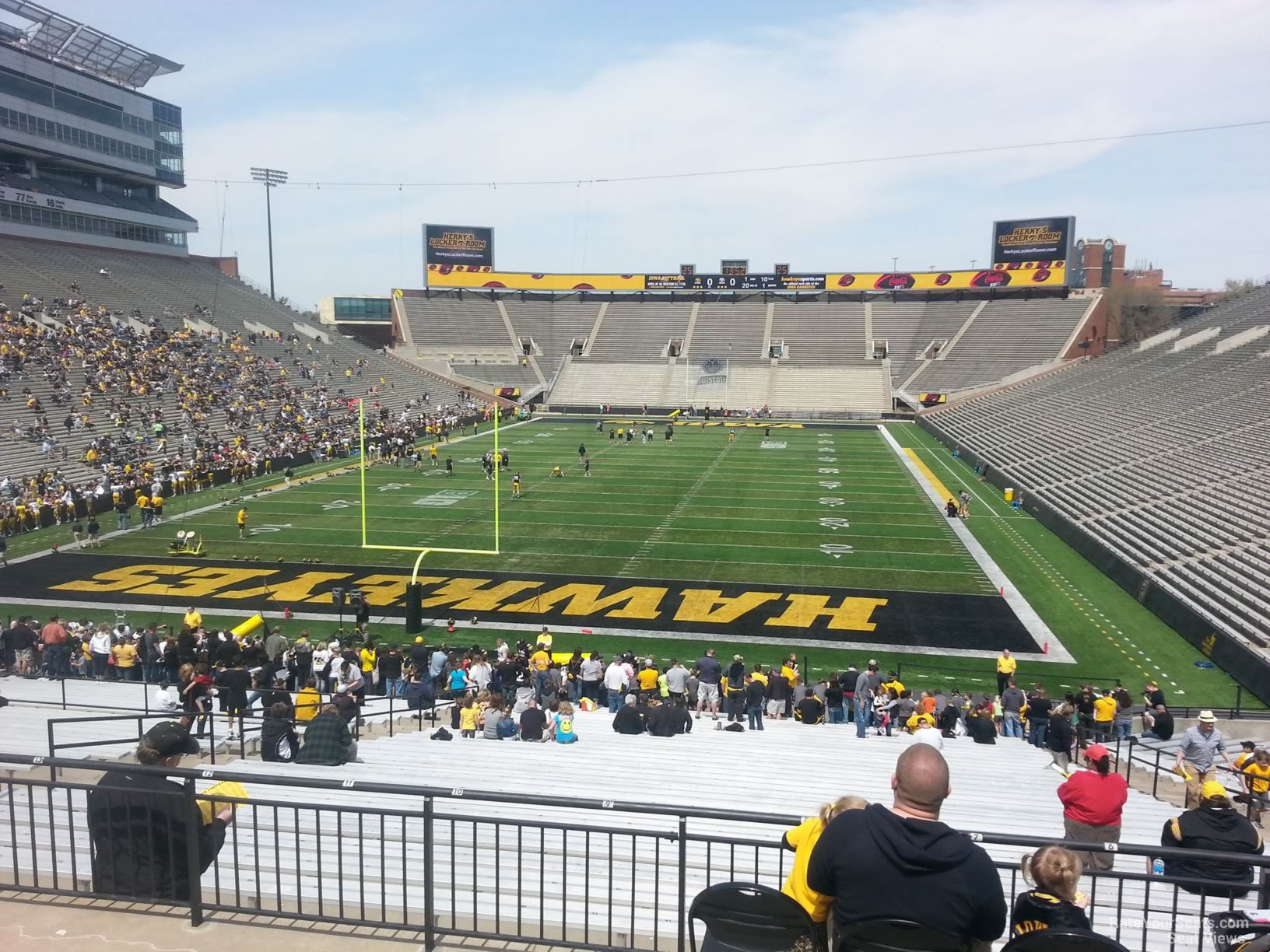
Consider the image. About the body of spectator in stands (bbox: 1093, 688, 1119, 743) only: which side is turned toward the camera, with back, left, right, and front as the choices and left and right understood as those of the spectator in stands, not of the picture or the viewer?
back

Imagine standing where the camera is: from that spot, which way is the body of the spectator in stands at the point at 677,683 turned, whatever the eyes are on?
away from the camera

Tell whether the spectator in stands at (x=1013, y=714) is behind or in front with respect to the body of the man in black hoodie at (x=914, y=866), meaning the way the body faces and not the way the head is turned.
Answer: in front

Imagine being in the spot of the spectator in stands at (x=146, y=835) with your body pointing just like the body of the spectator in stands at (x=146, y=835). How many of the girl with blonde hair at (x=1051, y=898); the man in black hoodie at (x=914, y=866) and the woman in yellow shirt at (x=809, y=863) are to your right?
3

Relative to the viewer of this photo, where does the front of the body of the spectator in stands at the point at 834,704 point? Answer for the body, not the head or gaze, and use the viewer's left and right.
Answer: facing away from the viewer

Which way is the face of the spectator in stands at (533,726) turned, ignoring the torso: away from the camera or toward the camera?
away from the camera

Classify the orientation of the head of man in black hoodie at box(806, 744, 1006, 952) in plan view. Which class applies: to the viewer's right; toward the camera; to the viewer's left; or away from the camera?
away from the camera

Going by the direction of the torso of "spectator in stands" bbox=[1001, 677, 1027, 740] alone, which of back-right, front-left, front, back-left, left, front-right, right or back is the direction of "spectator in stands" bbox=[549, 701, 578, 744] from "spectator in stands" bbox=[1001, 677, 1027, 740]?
back-left

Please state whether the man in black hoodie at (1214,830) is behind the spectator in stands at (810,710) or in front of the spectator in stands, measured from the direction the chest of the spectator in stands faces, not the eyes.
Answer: behind

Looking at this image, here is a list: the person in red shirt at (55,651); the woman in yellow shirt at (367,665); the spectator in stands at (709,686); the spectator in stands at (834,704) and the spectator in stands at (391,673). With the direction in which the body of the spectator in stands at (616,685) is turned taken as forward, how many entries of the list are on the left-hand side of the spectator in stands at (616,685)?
3

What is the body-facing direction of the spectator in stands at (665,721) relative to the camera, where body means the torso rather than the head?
away from the camera

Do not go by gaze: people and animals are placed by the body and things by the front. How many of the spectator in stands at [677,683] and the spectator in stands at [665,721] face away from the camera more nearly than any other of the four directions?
2

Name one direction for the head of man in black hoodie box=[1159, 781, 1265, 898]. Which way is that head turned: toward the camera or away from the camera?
away from the camera

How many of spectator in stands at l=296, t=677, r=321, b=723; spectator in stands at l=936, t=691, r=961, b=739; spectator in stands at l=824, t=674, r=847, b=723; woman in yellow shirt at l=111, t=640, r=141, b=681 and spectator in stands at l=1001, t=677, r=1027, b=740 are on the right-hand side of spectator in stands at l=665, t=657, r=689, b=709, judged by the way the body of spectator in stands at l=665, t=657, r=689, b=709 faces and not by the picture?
3

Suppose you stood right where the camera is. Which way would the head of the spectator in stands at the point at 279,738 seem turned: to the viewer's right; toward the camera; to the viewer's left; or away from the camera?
away from the camera

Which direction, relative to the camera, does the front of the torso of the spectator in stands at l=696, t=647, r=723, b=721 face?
away from the camera

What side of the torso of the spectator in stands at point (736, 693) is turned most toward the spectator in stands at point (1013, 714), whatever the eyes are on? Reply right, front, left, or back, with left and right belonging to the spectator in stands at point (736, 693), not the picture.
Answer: right

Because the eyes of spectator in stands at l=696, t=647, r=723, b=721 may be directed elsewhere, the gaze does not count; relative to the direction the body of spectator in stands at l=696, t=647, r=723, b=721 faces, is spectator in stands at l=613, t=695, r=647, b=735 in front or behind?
behind

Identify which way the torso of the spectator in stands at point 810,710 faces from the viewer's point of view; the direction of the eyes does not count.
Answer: away from the camera

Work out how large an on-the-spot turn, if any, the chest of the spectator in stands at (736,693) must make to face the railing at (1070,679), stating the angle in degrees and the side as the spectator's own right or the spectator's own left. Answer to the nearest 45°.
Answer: approximately 45° to the spectator's own right
